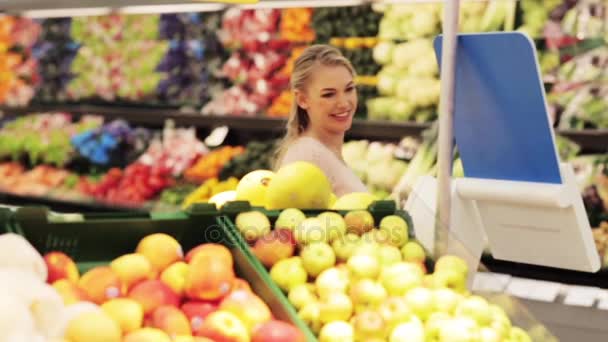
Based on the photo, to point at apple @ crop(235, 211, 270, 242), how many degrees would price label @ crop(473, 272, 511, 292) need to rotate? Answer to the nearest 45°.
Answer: approximately 90° to its right

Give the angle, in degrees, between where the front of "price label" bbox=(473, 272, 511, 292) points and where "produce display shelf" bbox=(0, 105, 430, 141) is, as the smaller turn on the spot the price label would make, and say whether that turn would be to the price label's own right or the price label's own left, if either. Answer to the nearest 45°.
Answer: approximately 135° to the price label's own right

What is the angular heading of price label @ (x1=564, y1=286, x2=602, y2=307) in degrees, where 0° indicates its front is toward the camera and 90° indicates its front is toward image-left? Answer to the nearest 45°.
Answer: approximately 0°

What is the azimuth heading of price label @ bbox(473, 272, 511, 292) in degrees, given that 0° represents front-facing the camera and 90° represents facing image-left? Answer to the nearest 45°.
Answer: approximately 0°

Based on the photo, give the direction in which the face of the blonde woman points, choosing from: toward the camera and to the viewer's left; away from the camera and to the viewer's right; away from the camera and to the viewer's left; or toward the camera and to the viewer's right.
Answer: toward the camera and to the viewer's right

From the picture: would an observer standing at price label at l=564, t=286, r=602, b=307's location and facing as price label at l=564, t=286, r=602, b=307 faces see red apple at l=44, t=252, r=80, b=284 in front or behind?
in front

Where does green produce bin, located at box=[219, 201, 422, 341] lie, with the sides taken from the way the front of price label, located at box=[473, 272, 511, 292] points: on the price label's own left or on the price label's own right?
on the price label's own right

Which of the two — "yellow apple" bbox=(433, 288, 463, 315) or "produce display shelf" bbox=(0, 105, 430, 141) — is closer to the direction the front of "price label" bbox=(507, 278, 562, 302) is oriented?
the yellow apple

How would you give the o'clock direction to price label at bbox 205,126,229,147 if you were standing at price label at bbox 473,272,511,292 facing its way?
price label at bbox 205,126,229,147 is roughly at 5 o'clock from price label at bbox 473,272,511,292.
